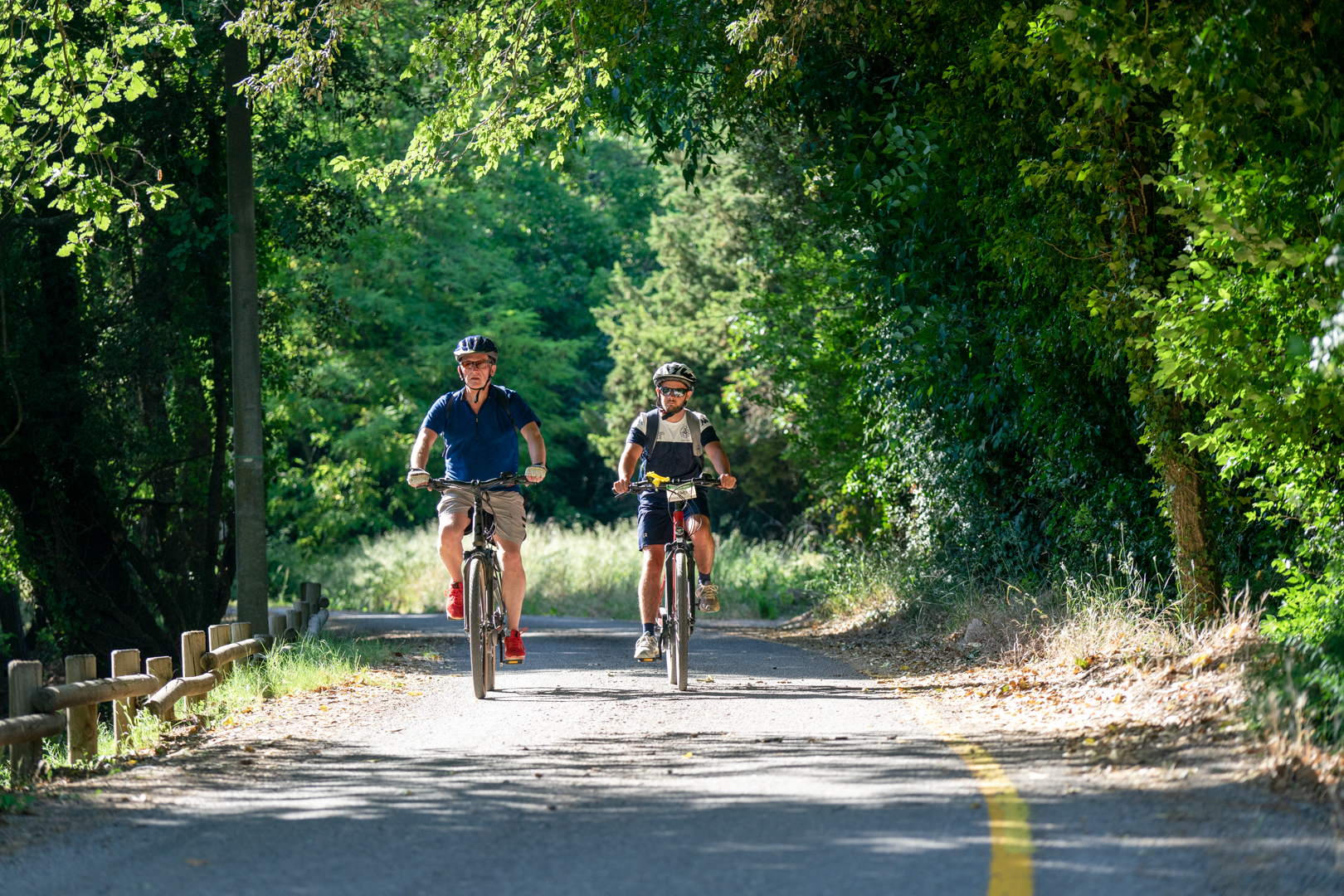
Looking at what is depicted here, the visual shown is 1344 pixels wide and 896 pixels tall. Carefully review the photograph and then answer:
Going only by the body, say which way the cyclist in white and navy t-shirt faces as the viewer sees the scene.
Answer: toward the camera

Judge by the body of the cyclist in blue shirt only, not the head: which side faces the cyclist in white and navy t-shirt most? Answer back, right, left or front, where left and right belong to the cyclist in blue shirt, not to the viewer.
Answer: left

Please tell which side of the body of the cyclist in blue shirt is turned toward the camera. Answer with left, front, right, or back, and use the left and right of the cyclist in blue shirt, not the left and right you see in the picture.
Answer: front

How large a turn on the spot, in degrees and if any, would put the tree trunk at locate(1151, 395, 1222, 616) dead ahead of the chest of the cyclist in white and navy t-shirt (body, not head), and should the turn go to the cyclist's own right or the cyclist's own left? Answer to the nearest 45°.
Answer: approximately 90° to the cyclist's own left

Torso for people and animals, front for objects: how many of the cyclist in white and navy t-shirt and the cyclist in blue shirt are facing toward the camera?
2

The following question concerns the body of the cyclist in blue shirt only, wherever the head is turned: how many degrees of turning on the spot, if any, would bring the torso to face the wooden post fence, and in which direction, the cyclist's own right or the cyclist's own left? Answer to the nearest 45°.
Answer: approximately 45° to the cyclist's own right

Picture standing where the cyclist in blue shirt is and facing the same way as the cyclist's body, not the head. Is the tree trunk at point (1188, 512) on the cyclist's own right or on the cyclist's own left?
on the cyclist's own left

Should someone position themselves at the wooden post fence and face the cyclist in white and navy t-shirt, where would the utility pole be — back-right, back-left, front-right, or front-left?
front-left
